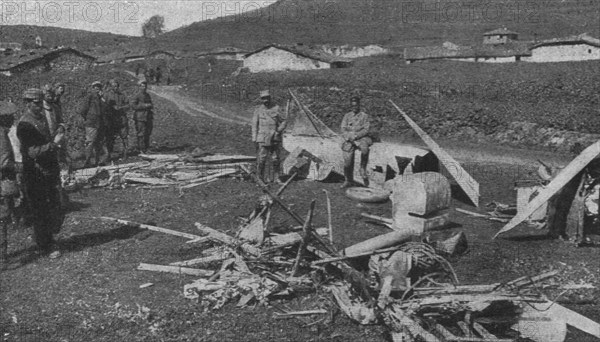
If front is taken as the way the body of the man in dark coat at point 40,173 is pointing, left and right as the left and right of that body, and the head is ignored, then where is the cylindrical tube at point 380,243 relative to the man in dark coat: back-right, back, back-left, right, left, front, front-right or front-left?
front

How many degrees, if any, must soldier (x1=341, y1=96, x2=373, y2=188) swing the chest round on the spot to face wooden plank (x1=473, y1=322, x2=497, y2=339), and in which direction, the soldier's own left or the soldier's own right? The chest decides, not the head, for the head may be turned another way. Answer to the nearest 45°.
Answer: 0° — they already face it

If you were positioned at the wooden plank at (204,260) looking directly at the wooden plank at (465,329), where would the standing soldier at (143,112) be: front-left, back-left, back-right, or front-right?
back-left

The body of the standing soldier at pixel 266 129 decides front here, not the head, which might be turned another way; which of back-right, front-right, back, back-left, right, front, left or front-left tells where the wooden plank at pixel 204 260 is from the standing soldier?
front

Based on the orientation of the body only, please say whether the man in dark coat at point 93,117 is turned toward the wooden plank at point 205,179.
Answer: yes

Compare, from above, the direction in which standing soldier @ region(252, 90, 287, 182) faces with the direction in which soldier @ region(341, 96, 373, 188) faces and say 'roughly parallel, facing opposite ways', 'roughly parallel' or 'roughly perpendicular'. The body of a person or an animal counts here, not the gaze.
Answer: roughly parallel

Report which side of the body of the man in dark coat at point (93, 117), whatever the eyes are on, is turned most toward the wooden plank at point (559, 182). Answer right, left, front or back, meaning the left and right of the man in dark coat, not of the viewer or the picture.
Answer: front

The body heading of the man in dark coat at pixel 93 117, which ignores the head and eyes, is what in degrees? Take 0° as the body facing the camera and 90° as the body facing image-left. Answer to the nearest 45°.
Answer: approximately 315°

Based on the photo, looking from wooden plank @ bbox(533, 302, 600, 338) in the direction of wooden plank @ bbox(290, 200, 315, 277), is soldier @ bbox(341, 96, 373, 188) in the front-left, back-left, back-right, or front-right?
front-right

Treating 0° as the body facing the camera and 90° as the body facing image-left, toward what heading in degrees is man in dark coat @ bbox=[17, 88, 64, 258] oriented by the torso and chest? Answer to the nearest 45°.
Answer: approximately 315°

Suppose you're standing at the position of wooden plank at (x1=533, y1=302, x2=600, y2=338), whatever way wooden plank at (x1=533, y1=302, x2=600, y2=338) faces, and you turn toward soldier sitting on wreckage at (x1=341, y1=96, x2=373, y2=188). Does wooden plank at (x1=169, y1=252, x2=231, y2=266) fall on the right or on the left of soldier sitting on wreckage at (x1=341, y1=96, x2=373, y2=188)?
left

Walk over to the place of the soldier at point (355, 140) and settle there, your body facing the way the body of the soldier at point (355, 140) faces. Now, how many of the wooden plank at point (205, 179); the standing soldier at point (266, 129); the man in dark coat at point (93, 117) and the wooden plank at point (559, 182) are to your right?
3

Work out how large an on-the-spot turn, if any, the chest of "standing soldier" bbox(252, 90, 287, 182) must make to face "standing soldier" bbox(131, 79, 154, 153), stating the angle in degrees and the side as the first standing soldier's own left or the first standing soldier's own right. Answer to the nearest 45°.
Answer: approximately 135° to the first standing soldier's own right

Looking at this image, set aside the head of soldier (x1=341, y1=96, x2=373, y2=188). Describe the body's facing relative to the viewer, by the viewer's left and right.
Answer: facing the viewer

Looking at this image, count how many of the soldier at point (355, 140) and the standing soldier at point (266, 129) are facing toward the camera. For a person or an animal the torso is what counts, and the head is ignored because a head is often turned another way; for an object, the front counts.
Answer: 2

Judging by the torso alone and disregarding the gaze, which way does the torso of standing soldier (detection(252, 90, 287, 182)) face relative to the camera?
toward the camera

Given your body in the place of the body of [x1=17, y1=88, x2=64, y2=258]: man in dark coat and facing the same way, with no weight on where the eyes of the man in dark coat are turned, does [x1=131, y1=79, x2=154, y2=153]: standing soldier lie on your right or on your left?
on your left

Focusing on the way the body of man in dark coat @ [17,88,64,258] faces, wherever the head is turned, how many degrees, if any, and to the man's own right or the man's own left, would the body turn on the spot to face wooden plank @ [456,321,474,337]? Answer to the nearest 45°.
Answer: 0° — they already face it
